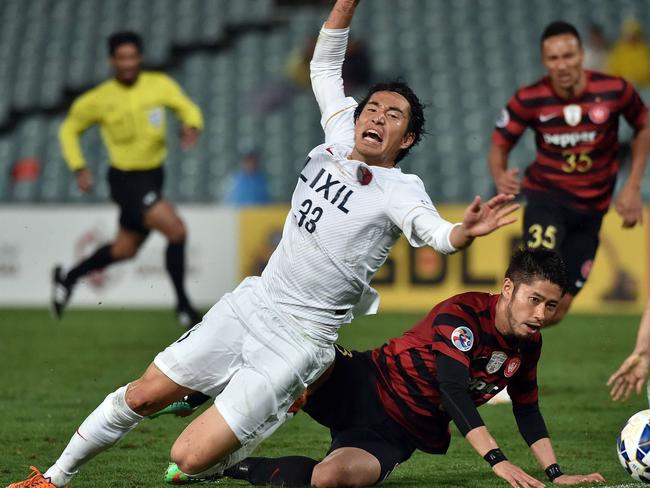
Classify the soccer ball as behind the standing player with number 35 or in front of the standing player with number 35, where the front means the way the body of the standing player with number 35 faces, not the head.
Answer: in front

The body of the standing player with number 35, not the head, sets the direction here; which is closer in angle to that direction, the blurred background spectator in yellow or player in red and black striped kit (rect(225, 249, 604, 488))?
the player in red and black striped kit

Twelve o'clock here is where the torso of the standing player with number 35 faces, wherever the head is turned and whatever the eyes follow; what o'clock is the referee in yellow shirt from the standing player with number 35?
The referee in yellow shirt is roughly at 4 o'clock from the standing player with number 35.

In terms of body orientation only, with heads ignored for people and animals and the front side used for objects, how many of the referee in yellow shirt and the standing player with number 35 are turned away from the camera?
0

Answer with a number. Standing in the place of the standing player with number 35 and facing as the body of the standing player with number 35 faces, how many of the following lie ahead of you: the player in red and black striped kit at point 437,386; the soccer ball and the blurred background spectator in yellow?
2

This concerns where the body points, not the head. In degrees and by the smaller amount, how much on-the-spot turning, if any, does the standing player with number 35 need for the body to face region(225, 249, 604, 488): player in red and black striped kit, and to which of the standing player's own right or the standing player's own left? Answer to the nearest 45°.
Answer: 0° — they already face them

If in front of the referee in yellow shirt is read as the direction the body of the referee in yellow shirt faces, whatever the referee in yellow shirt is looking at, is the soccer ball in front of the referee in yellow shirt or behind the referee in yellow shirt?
in front

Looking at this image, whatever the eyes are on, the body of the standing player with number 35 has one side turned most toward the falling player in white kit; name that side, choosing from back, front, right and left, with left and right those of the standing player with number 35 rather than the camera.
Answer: front
